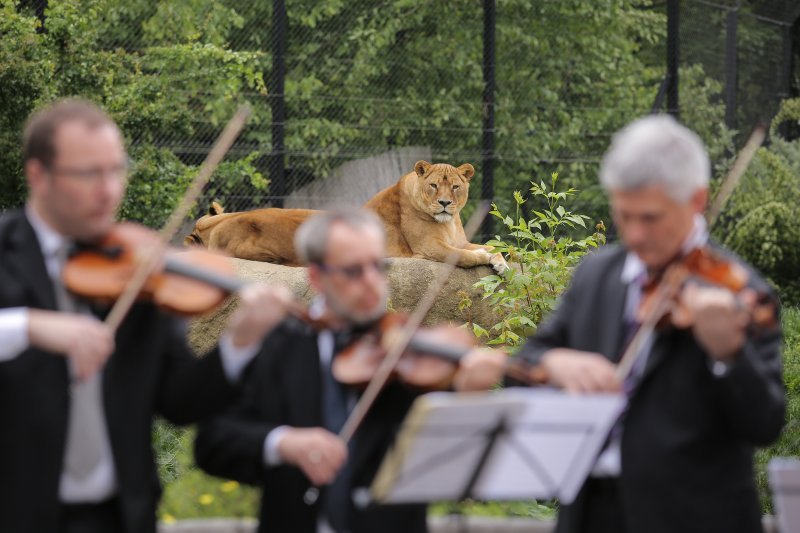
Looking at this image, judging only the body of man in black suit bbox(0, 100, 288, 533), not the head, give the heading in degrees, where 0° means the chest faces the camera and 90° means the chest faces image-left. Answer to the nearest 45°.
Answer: approximately 315°

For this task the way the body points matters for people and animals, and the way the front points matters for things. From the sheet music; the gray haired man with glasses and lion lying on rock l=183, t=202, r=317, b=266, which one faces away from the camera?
the sheet music

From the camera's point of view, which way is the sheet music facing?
away from the camera

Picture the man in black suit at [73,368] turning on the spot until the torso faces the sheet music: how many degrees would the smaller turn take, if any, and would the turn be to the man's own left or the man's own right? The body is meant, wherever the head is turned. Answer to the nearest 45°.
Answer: approximately 45° to the man's own left

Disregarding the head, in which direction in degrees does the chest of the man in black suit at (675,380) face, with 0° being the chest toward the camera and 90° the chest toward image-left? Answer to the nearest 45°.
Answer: approximately 45°

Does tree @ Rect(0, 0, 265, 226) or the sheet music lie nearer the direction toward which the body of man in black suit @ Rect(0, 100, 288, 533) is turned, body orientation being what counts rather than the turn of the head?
the sheet music

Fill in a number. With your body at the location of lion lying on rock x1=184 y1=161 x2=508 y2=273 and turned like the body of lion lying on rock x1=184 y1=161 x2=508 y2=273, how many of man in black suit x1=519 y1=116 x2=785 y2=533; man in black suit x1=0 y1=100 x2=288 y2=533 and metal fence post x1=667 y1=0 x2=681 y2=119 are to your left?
1

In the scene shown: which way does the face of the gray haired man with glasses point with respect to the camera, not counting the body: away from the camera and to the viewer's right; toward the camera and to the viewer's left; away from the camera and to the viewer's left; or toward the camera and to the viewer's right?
toward the camera and to the viewer's right

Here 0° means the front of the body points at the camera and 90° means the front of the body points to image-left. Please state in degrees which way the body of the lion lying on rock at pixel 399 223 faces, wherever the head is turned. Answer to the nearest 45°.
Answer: approximately 315°

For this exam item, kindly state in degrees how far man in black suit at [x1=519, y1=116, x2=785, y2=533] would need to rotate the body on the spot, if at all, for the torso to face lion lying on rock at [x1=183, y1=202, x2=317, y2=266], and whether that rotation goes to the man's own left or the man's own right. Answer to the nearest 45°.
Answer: approximately 90° to the man's own right
